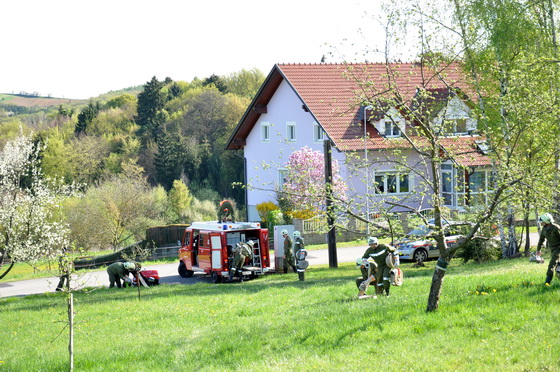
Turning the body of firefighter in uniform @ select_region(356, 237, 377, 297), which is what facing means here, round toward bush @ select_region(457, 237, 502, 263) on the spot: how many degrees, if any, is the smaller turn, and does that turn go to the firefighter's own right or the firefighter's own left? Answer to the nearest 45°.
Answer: approximately 135° to the firefighter's own right

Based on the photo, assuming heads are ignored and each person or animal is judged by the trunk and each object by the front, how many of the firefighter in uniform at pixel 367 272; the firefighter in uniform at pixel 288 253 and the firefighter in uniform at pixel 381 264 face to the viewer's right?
0

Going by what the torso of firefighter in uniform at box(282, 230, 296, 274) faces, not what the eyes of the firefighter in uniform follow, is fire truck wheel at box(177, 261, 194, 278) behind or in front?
in front

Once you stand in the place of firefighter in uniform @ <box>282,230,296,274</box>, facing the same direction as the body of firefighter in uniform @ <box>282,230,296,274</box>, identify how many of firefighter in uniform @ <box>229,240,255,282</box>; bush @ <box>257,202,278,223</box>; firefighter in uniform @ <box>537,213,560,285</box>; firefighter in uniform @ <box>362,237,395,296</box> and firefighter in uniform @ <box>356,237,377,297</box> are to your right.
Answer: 1

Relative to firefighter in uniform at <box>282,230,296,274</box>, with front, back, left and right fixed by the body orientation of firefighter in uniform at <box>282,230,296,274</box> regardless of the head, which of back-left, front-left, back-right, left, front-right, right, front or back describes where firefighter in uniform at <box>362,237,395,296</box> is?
left

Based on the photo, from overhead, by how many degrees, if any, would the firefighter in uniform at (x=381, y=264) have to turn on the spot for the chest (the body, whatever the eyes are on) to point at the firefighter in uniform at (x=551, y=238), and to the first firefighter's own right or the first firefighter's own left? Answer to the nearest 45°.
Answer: approximately 135° to the first firefighter's own left

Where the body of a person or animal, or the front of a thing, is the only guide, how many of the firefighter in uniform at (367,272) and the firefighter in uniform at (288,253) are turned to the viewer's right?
0

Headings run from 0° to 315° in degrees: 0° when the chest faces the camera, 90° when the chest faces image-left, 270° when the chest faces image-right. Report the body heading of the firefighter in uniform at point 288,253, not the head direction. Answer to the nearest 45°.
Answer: approximately 90°

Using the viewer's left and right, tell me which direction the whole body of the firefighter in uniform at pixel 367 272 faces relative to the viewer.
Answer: facing the viewer and to the left of the viewer

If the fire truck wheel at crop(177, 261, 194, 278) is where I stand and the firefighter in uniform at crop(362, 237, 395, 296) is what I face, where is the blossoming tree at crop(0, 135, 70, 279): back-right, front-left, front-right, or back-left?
back-right

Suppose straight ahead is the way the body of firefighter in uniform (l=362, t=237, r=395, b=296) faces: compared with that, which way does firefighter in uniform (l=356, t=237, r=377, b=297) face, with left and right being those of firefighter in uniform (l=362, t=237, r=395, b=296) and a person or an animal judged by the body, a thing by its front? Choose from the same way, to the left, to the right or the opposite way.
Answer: the same way

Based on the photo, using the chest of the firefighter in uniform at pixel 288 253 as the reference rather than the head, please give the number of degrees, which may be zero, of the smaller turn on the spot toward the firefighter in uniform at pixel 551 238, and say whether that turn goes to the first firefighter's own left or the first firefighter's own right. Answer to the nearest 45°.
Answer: approximately 135° to the first firefighter's own left
